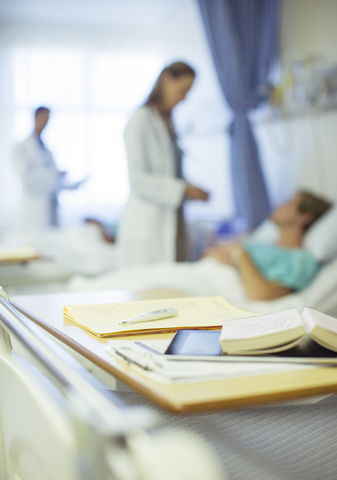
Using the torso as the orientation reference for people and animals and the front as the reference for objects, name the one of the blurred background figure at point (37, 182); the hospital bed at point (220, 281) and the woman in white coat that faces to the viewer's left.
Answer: the hospital bed

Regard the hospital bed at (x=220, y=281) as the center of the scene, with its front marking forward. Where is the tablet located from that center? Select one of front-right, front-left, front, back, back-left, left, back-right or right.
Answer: left

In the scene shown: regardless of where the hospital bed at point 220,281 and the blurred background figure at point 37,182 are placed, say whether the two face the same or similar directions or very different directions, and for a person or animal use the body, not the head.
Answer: very different directions

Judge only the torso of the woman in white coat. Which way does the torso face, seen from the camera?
to the viewer's right

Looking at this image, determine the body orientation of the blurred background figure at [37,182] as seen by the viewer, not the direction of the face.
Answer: to the viewer's right

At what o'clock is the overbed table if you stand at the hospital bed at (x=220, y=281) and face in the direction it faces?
The overbed table is roughly at 9 o'clock from the hospital bed.

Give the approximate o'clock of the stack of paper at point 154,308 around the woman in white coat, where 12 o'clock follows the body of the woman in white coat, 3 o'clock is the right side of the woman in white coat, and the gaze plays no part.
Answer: The stack of paper is roughly at 3 o'clock from the woman in white coat.

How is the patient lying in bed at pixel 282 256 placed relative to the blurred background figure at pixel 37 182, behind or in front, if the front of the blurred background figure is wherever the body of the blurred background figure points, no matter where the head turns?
in front

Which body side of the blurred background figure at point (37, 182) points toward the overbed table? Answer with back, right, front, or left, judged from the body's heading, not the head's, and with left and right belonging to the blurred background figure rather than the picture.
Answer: right

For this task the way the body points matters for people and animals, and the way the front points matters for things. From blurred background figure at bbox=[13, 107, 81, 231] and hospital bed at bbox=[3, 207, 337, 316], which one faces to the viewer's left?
the hospital bed

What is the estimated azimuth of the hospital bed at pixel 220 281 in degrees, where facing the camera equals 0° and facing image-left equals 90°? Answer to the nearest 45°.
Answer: approximately 90°

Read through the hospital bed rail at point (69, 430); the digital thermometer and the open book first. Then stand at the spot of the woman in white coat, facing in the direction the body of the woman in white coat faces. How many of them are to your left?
0

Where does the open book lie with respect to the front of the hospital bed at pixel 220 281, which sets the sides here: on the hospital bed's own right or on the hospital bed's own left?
on the hospital bed's own left

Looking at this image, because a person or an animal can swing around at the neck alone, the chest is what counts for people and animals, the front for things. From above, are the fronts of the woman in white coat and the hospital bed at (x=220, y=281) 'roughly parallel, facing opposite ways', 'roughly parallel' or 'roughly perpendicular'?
roughly parallel, facing opposite ways
